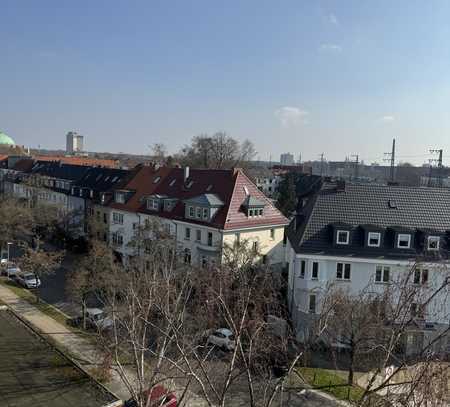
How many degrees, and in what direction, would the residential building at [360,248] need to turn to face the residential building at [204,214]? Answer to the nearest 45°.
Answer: approximately 135° to its right

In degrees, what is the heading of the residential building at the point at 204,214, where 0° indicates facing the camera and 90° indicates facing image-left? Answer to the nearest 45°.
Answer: approximately 45°

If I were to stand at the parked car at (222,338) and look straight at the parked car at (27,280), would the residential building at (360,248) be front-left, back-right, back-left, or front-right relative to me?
back-right

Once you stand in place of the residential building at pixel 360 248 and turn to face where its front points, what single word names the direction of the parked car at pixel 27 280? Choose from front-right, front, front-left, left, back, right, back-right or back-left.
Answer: right

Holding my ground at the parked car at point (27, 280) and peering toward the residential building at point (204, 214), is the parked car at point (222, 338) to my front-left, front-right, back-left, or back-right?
front-right

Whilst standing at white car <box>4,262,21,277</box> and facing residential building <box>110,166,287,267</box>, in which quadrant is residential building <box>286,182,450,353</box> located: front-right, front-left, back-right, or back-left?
front-right

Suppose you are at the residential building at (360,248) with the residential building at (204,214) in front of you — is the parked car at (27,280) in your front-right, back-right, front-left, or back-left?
front-left

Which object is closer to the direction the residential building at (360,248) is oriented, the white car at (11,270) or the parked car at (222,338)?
the parked car

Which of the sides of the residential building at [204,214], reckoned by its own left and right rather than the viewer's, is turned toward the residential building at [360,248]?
left

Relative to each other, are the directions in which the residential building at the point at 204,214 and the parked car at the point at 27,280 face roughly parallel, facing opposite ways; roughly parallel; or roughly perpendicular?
roughly perpendicular

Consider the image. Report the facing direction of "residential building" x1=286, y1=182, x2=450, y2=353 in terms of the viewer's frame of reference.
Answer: facing the viewer
